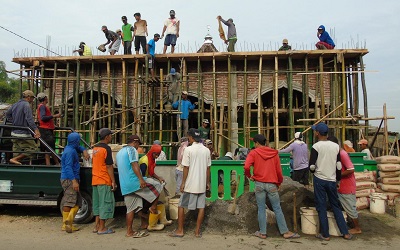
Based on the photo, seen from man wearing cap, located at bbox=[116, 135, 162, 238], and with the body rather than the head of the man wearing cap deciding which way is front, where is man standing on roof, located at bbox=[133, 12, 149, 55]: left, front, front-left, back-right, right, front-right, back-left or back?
front-left

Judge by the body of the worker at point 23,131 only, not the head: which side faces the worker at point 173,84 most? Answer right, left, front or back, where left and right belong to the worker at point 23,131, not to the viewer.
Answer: front

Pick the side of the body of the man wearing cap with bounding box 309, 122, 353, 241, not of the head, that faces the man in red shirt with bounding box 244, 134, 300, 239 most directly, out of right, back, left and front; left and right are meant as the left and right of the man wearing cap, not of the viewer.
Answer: left

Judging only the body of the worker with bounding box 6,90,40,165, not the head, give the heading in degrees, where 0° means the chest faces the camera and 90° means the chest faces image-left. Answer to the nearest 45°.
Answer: approximately 225°

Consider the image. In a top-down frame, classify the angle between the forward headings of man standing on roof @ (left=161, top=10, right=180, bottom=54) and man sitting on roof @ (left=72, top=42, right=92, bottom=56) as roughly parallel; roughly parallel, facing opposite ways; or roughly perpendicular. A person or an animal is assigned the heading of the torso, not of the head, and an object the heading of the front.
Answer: roughly perpendicular

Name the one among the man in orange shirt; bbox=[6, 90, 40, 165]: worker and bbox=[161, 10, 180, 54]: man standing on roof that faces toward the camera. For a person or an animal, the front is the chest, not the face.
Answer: the man standing on roof

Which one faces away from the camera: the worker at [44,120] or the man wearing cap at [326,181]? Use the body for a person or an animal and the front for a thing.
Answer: the man wearing cap

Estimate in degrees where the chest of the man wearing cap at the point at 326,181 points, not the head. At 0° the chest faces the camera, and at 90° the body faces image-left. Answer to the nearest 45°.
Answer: approximately 180°

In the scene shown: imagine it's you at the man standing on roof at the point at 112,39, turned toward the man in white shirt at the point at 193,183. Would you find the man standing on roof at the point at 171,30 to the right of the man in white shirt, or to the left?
left
